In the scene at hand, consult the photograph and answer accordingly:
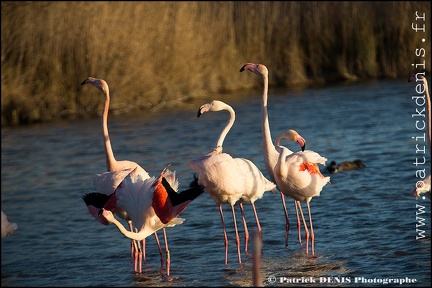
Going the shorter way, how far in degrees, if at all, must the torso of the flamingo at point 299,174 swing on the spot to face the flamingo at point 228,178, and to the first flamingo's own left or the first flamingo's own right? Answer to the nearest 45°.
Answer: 0° — it already faces it

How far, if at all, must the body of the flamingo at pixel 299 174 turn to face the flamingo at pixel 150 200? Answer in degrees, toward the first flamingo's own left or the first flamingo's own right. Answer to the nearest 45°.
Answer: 0° — it already faces it

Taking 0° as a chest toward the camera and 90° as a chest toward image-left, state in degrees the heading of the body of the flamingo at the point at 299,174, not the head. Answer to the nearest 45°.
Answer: approximately 45°
